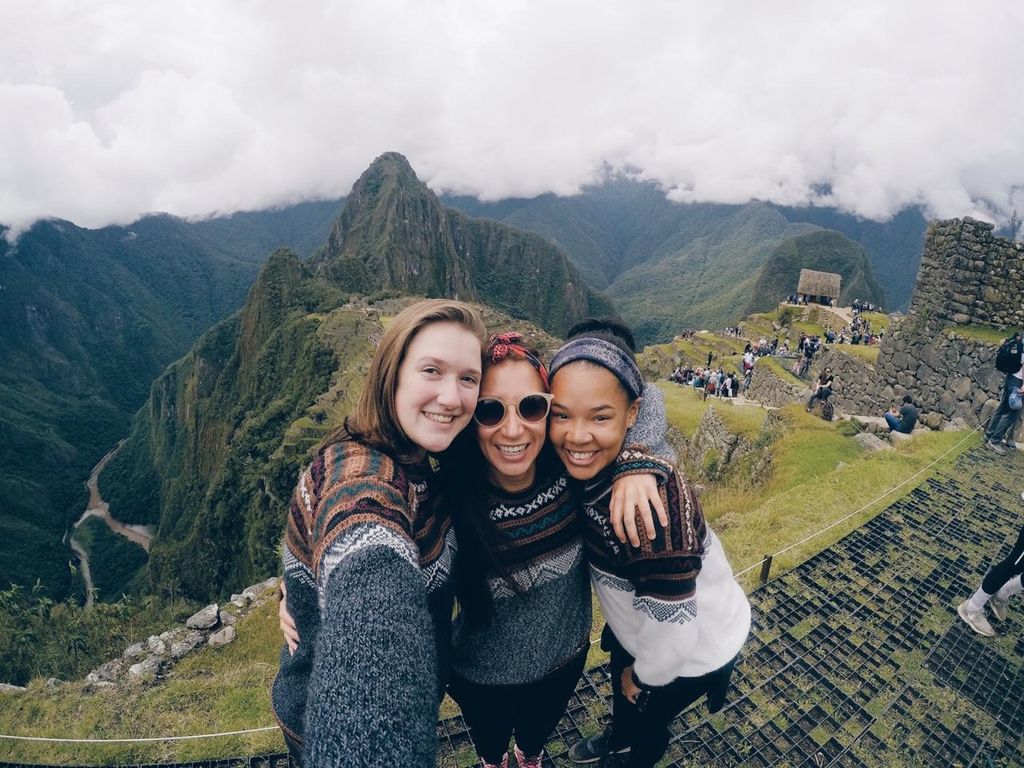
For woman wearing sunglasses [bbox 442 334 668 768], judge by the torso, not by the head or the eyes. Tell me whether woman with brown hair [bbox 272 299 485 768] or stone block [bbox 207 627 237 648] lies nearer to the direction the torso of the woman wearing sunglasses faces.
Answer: the woman with brown hair

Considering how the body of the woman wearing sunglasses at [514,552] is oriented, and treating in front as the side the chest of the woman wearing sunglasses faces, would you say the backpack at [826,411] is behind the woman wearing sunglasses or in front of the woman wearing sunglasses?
behind

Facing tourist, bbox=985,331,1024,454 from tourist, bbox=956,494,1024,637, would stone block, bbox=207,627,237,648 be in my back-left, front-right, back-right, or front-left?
back-left

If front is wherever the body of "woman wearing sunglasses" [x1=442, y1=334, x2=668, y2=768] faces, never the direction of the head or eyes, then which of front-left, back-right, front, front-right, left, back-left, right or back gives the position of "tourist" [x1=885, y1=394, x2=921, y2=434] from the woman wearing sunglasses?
back-left

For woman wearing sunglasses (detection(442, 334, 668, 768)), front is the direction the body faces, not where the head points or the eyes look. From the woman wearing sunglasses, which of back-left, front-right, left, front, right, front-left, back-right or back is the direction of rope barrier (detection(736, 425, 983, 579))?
back-left

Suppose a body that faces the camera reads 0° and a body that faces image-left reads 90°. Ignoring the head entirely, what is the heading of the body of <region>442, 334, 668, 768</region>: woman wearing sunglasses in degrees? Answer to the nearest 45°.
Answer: approximately 0°

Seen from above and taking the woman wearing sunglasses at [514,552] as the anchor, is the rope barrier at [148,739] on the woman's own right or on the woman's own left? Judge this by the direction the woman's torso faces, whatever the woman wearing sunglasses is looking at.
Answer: on the woman's own right

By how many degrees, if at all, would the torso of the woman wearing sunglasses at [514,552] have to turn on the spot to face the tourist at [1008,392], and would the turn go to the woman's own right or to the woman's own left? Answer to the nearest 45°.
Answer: approximately 135° to the woman's own left

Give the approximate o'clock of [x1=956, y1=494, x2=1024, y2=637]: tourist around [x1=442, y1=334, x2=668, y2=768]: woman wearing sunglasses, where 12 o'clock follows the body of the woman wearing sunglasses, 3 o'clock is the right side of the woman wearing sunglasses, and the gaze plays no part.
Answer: The tourist is roughly at 8 o'clock from the woman wearing sunglasses.
